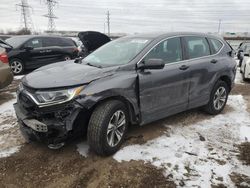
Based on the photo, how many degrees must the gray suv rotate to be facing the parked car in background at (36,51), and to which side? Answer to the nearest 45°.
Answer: approximately 90° to its right

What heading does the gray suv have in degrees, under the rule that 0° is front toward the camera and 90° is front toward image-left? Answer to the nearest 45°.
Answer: approximately 45°

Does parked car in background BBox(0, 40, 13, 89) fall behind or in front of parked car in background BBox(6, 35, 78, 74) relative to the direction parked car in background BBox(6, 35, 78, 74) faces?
in front

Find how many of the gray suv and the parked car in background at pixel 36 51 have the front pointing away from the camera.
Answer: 0

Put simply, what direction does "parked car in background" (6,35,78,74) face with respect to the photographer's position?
facing the viewer and to the left of the viewer

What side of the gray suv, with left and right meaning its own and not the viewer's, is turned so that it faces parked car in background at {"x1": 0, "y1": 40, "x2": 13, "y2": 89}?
right
